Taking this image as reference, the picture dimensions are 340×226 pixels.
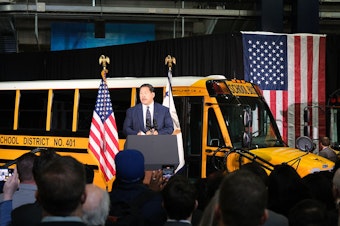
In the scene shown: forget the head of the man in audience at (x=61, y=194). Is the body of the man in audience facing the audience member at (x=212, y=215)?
no

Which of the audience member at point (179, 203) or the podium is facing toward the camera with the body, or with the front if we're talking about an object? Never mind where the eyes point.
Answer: the podium

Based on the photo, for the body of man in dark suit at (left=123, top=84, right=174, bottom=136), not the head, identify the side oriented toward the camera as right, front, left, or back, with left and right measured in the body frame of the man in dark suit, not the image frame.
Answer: front

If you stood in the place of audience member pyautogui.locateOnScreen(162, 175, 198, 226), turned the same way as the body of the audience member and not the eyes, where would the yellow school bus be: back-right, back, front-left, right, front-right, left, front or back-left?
front

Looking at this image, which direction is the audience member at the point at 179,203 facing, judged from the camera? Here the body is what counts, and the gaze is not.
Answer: away from the camera

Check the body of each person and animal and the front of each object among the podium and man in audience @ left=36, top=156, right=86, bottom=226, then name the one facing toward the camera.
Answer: the podium

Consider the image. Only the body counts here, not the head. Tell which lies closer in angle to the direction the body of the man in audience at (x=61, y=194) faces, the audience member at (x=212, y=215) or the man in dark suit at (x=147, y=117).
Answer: the man in dark suit

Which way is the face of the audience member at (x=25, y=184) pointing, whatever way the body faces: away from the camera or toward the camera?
away from the camera

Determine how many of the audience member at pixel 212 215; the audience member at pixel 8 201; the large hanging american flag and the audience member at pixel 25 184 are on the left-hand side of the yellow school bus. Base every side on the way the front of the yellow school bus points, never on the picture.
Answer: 1

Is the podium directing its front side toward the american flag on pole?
no

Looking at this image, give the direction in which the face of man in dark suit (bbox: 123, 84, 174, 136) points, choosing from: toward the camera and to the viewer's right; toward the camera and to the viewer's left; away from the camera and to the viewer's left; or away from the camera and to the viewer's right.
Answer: toward the camera and to the viewer's left

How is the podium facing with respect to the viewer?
toward the camera

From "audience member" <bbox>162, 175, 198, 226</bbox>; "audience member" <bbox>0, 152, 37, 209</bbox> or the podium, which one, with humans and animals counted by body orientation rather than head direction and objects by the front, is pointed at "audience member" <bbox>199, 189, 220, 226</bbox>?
the podium

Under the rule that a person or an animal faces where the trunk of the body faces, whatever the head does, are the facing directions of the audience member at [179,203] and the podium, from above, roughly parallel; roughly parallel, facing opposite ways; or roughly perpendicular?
roughly parallel, facing opposite ways

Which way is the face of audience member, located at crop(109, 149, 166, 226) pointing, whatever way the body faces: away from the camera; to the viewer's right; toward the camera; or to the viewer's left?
away from the camera

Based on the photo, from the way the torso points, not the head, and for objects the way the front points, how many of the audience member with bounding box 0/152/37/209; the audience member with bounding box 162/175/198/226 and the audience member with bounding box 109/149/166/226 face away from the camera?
3

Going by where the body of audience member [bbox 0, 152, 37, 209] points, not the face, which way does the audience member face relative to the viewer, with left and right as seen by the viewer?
facing away from the viewer
